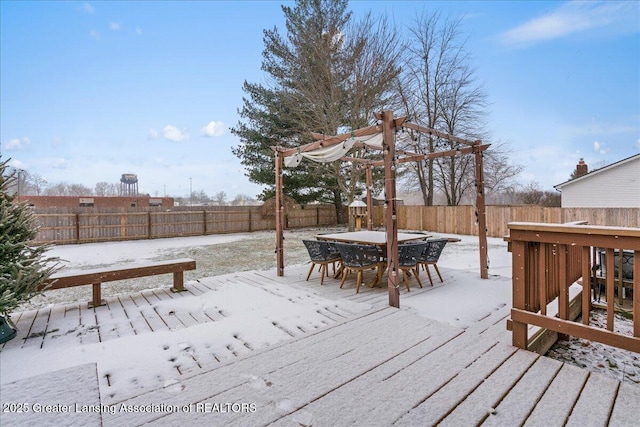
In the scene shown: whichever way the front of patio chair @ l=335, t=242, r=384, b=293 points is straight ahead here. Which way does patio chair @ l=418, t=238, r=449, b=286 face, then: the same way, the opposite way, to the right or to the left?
to the left

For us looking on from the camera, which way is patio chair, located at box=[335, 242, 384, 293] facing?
facing away from the viewer and to the right of the viewer

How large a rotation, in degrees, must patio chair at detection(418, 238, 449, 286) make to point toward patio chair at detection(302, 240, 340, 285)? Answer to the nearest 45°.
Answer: approximately 45° to its left

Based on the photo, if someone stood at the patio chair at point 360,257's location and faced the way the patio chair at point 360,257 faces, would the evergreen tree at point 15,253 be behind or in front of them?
behind

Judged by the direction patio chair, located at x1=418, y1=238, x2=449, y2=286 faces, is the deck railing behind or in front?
behind

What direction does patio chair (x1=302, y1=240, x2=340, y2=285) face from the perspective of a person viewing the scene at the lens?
facing away from the viewer and to the right of the viewer

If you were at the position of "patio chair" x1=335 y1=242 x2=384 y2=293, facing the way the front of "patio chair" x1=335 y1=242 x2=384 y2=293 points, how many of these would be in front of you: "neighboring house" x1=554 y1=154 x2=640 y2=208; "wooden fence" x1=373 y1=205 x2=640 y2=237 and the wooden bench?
2

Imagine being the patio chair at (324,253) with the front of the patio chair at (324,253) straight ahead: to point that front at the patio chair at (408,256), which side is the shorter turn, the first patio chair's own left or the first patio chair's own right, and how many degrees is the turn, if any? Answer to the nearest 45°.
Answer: approximately 90° to the first patio chair's own right

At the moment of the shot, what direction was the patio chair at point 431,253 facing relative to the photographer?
facing away from the viewer and to the left of the viewer
